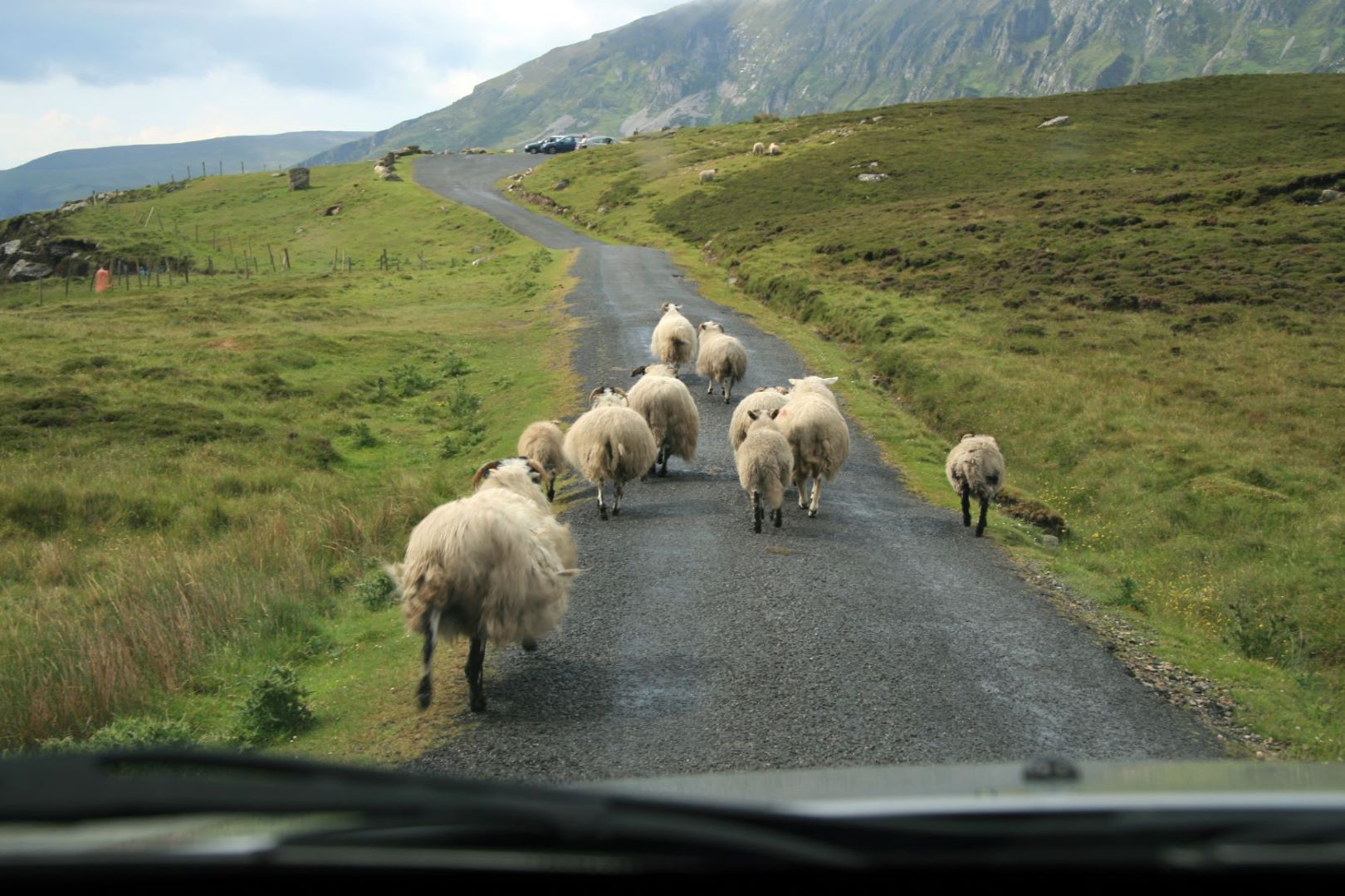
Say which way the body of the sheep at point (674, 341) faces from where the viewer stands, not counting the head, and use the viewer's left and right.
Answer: facing away from the viewer

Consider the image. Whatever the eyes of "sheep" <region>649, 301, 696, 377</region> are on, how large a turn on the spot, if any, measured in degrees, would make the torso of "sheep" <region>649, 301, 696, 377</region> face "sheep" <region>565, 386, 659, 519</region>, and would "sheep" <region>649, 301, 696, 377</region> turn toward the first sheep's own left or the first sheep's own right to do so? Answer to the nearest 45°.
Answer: approximately 180°

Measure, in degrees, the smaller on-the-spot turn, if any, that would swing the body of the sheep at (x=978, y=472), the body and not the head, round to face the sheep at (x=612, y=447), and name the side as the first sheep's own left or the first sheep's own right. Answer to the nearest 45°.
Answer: approximately 90° to the first sheep's own left

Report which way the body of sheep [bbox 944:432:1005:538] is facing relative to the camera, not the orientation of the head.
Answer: away from the camera

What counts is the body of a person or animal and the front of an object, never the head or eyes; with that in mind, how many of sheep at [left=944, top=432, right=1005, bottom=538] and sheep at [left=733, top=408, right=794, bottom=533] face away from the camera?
2

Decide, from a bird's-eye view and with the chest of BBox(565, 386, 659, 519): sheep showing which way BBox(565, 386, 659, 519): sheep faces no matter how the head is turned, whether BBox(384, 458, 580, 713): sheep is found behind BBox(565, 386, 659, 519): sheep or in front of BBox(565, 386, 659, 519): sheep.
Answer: behind

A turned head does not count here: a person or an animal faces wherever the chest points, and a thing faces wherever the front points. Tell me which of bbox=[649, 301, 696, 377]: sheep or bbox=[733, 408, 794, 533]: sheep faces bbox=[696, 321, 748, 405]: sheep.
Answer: bbox=[733, 408, 794, 533]: sheep

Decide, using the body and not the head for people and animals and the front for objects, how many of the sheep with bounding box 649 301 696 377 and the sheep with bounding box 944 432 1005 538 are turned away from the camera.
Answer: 2

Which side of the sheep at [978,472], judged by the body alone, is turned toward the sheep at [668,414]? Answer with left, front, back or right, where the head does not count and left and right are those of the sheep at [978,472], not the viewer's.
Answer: left

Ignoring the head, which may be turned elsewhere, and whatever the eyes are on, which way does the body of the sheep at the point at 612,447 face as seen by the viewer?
away from the camera

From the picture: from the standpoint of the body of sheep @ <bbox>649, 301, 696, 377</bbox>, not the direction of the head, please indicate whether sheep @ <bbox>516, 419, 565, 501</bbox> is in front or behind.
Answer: behind

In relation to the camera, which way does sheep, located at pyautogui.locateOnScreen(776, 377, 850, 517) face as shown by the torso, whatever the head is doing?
away from the camera

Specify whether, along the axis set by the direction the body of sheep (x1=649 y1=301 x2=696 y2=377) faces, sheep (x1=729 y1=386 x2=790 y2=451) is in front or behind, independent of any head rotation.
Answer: behind
